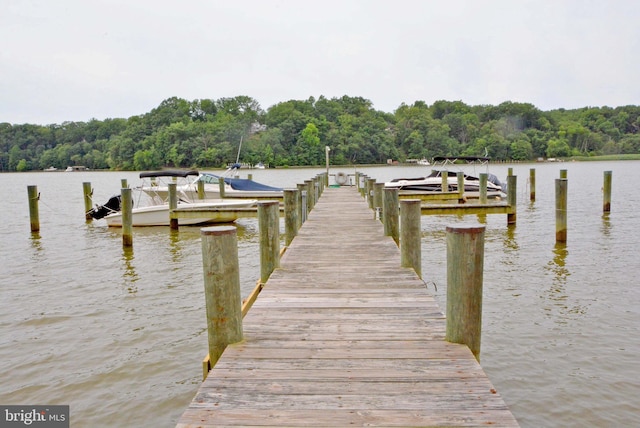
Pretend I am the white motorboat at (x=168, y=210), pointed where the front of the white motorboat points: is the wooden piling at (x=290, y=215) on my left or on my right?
on my right

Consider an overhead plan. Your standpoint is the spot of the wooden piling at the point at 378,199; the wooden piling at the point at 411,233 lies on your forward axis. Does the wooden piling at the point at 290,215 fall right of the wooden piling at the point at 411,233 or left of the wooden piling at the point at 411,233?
right

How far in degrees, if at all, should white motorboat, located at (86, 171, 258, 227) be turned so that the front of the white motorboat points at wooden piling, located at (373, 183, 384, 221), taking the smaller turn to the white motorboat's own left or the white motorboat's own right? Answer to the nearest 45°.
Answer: approximately 45° to the white motorboat's own right

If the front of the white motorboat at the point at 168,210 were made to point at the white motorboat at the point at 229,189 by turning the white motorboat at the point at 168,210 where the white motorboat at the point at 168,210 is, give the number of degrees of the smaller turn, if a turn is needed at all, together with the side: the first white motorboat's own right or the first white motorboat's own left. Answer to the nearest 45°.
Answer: approximately 45° to the first white motorboat's own left

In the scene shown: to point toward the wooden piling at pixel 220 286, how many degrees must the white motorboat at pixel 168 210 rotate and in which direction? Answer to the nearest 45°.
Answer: approximately 90° to its right

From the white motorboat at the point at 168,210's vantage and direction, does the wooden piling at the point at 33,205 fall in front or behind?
behind

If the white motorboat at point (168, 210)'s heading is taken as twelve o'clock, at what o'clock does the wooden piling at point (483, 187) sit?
The wooden piling is roughly at 12 o'clock from the white motorboat.

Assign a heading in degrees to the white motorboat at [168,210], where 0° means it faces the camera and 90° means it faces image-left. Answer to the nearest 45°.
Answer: approximately 270°

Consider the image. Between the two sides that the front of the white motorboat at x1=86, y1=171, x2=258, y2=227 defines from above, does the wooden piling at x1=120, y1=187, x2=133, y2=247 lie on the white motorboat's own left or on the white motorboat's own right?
on the white motorboat's own right

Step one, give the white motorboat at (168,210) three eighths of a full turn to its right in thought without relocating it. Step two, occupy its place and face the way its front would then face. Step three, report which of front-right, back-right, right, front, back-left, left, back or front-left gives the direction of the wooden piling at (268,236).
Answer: front-left
